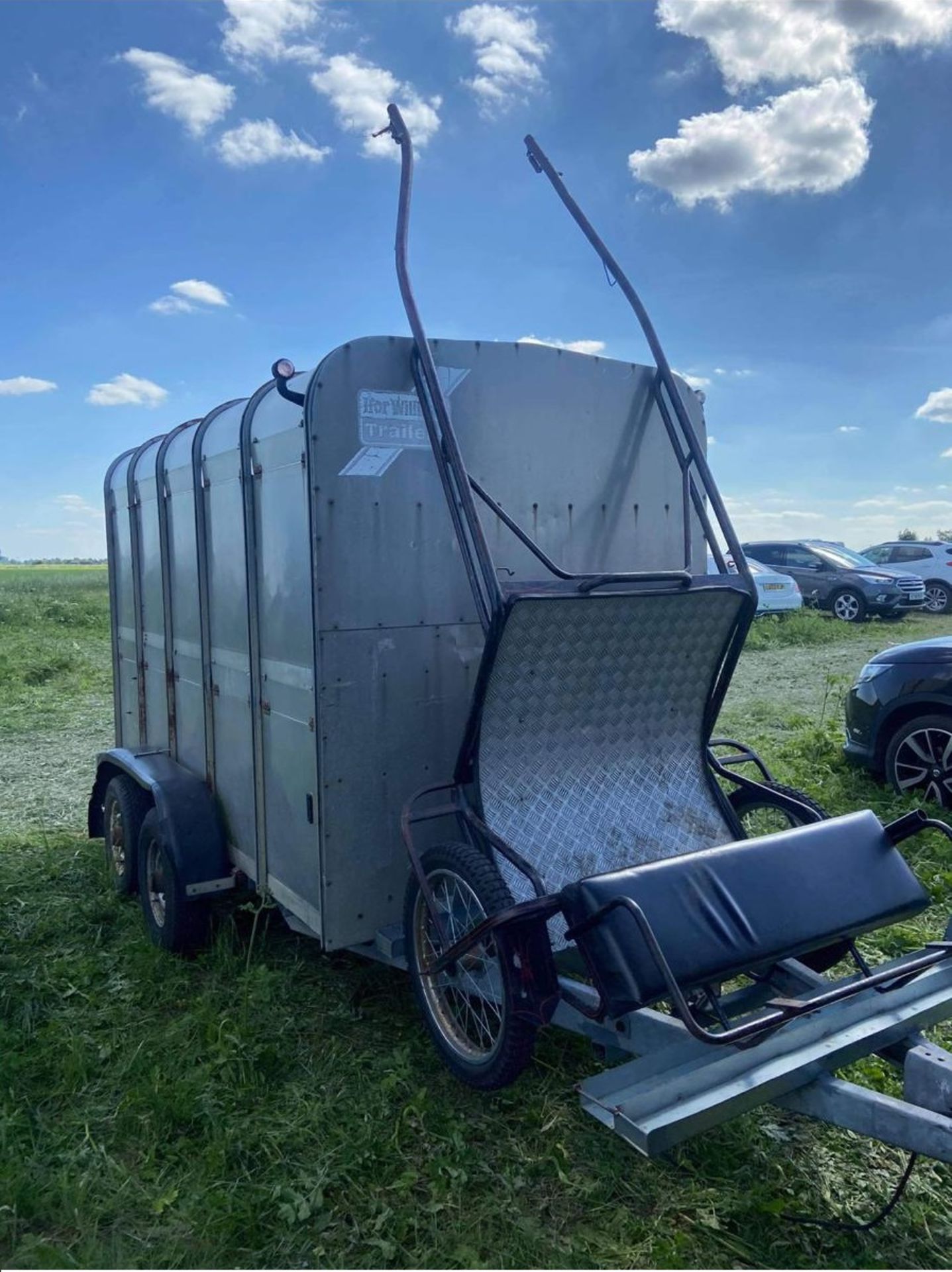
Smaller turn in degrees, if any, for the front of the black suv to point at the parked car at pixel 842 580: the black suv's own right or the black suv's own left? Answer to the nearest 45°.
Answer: approximately 90° to the black suv's own right

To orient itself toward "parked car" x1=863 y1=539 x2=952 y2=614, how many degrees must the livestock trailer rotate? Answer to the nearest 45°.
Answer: approximately 90° to its left

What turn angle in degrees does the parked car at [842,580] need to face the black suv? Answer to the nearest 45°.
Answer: approximately 45° to its right

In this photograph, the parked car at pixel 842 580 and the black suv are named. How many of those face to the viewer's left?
1

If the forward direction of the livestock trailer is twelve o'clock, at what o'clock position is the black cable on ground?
The black cable on ground is roughly at 12 o'clock from the livestock trailer.

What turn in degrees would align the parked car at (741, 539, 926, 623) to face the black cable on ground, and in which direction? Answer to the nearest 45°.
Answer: approximately 45° to its right

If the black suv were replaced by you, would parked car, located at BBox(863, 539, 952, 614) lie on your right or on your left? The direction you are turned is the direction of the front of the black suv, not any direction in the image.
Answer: on your right

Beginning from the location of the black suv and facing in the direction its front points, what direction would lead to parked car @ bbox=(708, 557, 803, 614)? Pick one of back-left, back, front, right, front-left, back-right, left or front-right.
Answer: right

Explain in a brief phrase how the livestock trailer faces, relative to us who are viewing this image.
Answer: facing the viewer and to the right of the viewer

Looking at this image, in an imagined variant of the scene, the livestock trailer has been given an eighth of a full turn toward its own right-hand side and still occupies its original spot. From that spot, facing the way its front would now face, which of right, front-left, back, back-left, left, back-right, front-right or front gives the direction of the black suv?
back-left

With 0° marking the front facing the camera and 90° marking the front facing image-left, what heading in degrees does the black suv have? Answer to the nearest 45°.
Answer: approximately 90°

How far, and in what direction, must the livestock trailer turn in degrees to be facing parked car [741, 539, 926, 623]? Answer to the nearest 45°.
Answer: approximately 135° to its left

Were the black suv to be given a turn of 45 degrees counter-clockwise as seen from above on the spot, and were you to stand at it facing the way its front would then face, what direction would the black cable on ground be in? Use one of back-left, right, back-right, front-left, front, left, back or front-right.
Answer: front-left

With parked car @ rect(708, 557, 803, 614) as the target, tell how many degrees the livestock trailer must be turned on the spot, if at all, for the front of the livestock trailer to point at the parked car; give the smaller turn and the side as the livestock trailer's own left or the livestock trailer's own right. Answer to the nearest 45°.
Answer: approximately 135° to the livestock trailer's own left
